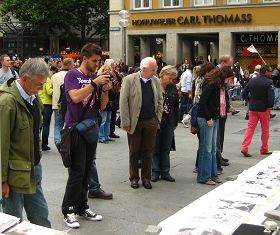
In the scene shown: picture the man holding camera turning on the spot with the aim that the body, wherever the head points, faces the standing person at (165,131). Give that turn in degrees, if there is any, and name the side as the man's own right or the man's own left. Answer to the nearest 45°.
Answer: approximately 90° to the man's own left

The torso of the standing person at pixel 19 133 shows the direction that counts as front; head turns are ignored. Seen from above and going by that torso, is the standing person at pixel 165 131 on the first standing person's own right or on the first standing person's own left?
on the first standing person's own left

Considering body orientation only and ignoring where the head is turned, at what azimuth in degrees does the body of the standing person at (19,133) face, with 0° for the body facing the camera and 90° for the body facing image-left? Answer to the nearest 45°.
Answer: approximately 315°
